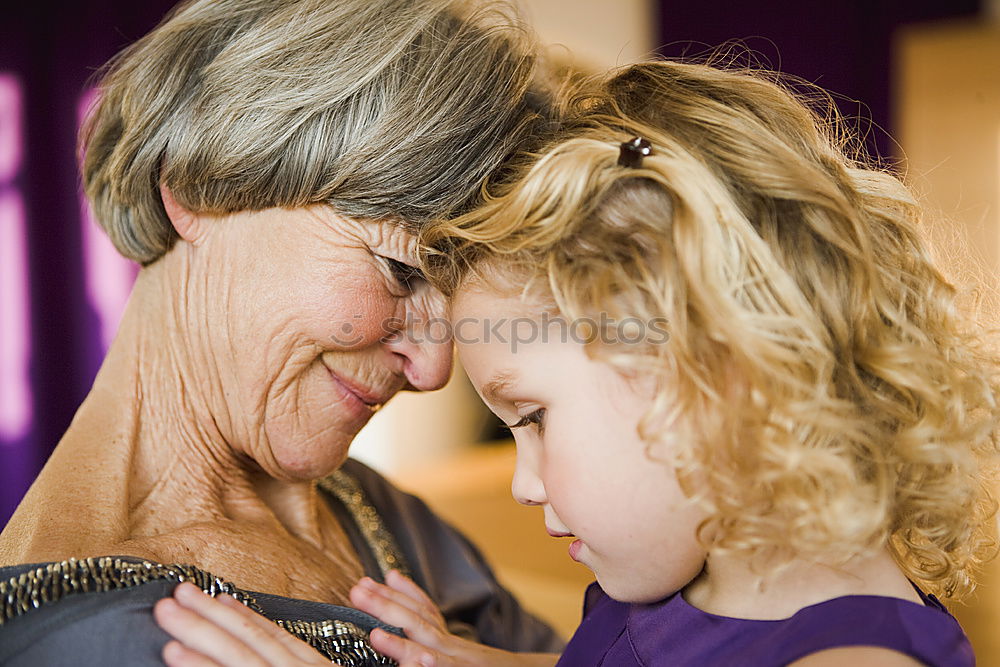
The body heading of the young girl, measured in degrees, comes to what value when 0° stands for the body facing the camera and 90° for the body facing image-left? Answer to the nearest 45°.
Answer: approximately 90°

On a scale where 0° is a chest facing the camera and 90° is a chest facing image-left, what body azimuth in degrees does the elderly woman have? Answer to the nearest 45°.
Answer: approximately 315°

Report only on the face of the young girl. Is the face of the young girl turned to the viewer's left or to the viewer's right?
to the viewer's left

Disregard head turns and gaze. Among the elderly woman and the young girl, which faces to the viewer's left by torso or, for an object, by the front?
the young girl

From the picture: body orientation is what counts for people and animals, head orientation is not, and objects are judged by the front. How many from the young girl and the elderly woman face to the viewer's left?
1
